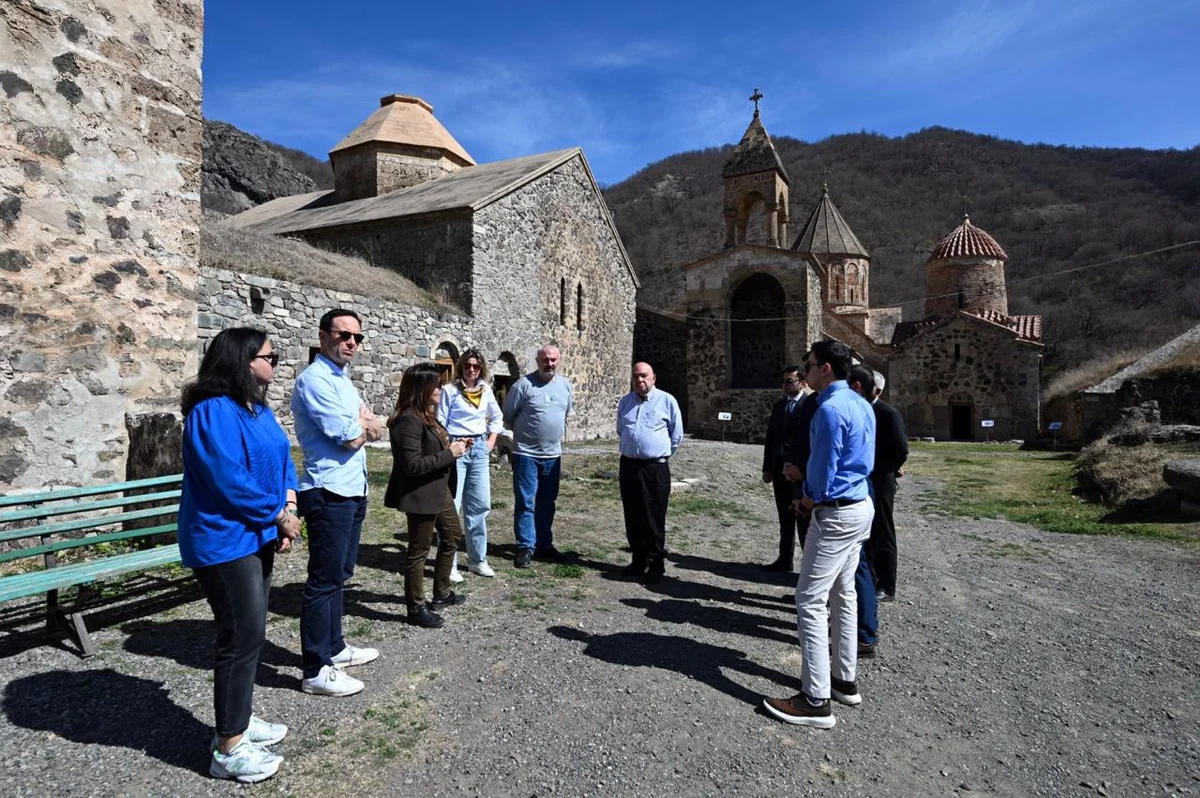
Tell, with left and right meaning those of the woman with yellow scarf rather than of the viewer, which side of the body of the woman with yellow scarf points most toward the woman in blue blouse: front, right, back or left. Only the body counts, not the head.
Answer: front

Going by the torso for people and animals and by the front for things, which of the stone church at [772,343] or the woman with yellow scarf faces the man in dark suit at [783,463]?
the stone church

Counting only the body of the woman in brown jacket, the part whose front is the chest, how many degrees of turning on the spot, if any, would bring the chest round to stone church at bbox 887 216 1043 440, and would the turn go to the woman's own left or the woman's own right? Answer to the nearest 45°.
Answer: approximately 45° to the woman's own left

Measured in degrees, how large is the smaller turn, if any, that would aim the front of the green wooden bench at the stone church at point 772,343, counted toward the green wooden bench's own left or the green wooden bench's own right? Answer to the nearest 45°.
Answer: approximately 90° to the green wooden bench's own left

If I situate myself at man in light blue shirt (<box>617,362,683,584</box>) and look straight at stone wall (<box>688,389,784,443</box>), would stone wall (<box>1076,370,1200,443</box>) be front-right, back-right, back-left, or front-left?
front-right

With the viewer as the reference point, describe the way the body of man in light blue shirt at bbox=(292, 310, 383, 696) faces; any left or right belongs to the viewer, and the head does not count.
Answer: facing to the right of the viewer

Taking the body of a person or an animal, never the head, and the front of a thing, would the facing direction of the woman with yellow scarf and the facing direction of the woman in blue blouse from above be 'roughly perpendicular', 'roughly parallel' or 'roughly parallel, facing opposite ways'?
roughly perpendicular

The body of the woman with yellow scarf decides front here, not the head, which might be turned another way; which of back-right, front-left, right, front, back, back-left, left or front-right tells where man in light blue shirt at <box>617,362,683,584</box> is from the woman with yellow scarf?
left

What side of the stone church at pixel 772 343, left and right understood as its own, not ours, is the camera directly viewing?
front

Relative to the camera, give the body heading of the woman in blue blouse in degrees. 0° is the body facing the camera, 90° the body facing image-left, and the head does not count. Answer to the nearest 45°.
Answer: approximately 270°

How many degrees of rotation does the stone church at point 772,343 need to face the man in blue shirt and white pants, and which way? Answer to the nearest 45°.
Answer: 0° — it already faces them

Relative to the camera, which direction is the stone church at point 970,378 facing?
toward the camera

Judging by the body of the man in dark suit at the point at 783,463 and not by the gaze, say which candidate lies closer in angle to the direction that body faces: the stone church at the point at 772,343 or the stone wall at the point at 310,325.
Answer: the stone wall

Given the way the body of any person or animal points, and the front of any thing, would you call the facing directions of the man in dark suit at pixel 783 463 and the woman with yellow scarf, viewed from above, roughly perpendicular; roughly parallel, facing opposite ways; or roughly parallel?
roughly perpendicular

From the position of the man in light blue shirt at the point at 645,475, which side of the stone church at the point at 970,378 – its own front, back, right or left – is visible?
front
